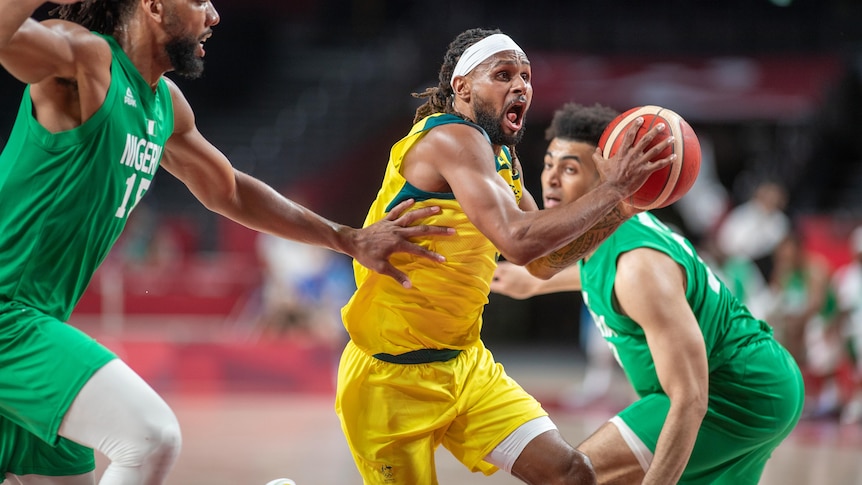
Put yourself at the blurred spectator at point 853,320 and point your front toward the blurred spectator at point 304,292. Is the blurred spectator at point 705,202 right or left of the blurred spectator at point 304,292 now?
right

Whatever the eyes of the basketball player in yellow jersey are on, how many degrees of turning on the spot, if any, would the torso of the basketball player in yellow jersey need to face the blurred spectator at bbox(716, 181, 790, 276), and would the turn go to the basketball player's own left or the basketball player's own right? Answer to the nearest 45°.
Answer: approximately 90° to the basketball player's own left

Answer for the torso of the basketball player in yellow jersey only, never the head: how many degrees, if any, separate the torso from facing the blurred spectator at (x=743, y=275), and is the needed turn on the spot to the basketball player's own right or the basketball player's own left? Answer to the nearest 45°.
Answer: approximately 90° to the basketball player's own left

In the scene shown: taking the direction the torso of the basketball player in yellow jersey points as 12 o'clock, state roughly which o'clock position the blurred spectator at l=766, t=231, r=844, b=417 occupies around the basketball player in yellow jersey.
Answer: The blurred spectator is roughly at 10 o'clock from the basketball player in yellow jersey.

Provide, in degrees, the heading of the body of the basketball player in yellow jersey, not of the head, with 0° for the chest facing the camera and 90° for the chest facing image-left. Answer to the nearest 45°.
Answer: approximately 270°
